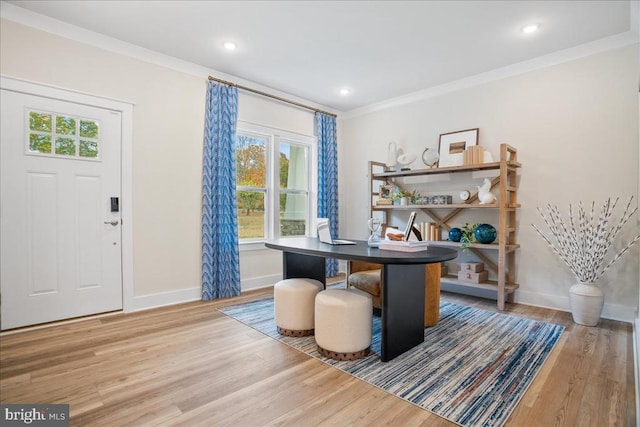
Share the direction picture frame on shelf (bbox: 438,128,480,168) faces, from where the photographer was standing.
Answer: facing the viewer and to the left of the viewer

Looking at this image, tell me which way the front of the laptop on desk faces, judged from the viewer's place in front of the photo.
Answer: facing away from the viewer and to the right of the viewer

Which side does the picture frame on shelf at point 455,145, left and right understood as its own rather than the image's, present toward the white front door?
front

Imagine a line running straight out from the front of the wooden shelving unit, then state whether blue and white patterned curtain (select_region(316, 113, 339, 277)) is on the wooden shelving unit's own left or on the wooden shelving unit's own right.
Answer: on the wooden shelving unit's own right

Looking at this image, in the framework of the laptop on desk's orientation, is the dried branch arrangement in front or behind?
in front

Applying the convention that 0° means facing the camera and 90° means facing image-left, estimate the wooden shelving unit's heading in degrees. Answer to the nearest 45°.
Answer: approximately 45°

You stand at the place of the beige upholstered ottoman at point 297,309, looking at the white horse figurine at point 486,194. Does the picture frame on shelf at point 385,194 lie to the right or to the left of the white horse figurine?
left

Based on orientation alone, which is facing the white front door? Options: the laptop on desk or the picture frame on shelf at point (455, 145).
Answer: the picture frame on shelf

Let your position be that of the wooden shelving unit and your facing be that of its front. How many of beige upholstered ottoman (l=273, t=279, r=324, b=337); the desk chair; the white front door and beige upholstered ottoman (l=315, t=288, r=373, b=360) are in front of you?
4

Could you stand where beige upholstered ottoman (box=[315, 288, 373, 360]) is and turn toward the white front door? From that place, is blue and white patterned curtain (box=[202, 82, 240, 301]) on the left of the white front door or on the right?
right

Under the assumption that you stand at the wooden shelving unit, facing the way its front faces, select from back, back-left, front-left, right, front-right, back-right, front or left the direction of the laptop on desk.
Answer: front

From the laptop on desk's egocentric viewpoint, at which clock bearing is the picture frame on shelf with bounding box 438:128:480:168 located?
The picture frame on shelf is roughly at 12 o'clock from the laptop on desk.

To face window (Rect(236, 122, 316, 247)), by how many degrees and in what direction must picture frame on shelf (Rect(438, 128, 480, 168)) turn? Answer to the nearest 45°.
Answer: approximately 45° to its right
